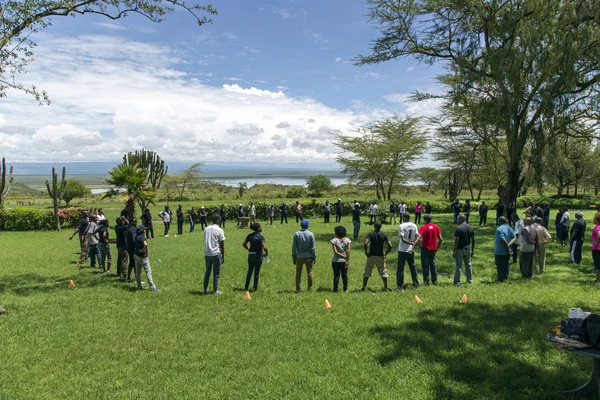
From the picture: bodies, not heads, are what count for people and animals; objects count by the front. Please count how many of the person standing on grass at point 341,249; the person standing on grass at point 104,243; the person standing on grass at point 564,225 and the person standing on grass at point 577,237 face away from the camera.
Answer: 1

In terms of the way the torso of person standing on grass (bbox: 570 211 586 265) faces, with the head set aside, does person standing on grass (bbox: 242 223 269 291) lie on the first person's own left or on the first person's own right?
on the first person's own left

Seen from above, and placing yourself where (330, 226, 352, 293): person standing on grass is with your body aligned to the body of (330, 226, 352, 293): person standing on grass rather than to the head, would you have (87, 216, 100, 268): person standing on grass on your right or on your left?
on your left

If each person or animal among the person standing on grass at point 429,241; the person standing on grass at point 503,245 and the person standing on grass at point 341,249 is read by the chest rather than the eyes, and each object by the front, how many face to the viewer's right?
0

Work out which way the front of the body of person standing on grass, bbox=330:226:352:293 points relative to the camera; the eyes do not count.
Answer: away from the camera

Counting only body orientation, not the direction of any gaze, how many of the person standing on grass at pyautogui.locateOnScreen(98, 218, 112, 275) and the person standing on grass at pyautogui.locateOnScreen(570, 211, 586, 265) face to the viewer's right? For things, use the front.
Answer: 1

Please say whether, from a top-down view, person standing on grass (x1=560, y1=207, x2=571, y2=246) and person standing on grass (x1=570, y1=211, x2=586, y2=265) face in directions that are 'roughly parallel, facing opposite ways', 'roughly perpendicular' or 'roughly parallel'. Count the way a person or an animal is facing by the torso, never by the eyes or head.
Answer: roughly parallel

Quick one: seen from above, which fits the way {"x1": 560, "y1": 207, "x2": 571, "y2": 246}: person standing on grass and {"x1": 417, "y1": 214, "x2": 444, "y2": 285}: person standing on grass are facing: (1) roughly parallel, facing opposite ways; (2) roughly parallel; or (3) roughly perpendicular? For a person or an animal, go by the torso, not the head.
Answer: roughly perpendicular

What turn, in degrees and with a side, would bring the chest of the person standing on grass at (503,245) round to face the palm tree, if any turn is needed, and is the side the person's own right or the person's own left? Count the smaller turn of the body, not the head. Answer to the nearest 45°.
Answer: approximately 45° to the person's own left

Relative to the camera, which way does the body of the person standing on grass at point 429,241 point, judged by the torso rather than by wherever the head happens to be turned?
away from the camera

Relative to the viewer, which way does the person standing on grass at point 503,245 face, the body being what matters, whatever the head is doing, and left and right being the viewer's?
facing away from the viewer and to the left of the viewer

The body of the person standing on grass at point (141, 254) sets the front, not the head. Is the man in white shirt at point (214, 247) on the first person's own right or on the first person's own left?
on the first person's own right

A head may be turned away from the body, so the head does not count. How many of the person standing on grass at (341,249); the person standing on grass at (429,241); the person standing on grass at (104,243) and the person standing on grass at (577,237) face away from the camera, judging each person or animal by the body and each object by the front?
2

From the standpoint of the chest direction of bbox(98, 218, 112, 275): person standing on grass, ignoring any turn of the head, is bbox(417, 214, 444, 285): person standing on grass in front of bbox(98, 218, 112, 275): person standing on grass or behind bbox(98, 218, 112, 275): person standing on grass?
in front

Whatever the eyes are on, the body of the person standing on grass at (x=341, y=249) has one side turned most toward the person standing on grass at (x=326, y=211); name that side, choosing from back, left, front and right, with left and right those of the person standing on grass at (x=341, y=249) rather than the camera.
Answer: front

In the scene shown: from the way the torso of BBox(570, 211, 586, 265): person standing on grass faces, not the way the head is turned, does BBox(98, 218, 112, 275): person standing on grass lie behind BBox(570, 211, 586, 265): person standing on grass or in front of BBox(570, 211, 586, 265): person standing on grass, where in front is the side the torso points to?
in front

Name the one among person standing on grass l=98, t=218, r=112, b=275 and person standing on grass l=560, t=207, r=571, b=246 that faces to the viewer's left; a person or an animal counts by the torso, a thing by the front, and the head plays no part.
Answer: person standing on grass l=560, t=207, r=571, b=246

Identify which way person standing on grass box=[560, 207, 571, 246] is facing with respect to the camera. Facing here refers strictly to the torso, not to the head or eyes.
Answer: to the viewer's left

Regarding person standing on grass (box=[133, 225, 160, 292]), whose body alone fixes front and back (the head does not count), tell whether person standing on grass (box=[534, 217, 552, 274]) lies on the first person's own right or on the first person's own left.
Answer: on the first person's own right

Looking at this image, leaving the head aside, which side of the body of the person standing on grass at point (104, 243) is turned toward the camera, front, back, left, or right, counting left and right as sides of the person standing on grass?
right
